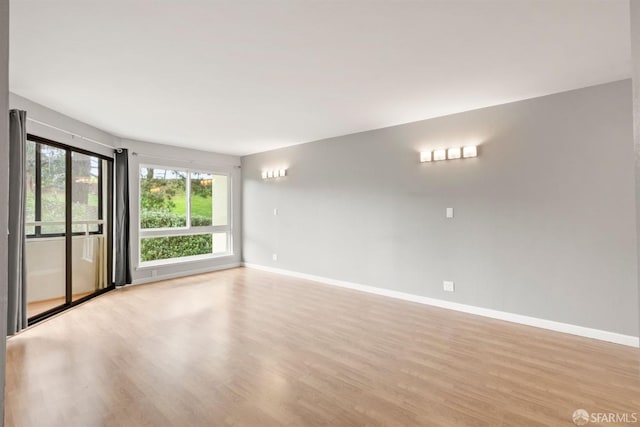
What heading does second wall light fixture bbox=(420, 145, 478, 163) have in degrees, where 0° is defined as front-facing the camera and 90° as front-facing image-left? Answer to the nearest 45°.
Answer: approximately 45°

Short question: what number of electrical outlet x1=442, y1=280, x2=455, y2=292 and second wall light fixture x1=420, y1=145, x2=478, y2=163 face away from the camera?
0

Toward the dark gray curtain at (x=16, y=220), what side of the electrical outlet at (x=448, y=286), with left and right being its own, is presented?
front

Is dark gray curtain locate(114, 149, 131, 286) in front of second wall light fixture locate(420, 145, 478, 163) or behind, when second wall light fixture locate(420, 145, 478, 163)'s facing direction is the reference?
in front

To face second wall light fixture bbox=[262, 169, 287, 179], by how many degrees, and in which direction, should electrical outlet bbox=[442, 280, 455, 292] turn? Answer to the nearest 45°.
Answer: approximately 45° to its right

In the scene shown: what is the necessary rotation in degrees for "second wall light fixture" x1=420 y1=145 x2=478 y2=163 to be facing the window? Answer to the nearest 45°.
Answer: approximately 45° to its right

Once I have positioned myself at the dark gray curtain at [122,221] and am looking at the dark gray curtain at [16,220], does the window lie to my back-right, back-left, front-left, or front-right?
back-left
